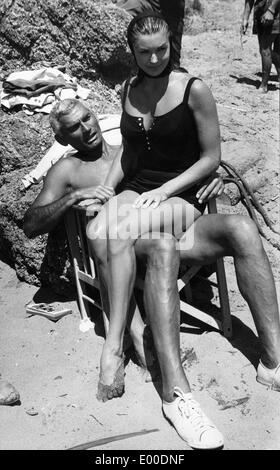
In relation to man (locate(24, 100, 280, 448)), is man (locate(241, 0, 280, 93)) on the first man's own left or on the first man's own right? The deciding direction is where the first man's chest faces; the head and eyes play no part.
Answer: on the first man's own left

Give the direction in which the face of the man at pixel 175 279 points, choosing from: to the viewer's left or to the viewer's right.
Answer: to the viewer's right

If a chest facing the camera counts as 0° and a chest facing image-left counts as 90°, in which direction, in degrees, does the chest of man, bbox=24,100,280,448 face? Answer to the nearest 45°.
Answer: approximately 315°
